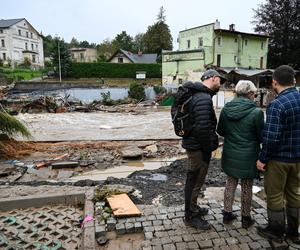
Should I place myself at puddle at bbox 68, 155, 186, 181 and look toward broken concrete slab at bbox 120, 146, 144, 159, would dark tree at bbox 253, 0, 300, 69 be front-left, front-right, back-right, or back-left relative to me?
front-right

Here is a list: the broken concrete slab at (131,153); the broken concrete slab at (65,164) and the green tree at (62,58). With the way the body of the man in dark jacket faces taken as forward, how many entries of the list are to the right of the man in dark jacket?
0

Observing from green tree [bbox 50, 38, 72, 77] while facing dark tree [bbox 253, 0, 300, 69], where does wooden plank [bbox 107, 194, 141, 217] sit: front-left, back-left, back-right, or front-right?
front-right

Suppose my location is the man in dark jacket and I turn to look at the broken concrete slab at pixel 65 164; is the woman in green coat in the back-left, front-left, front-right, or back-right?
back-right

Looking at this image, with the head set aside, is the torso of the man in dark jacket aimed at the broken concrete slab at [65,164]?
no

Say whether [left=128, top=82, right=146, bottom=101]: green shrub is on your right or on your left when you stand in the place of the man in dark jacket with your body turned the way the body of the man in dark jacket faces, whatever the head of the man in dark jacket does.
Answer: on your left

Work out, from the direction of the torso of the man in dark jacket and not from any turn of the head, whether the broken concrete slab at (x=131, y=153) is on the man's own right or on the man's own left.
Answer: on the man's own left

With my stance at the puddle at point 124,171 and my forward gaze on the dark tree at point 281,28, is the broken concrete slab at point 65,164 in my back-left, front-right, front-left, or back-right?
back-left
